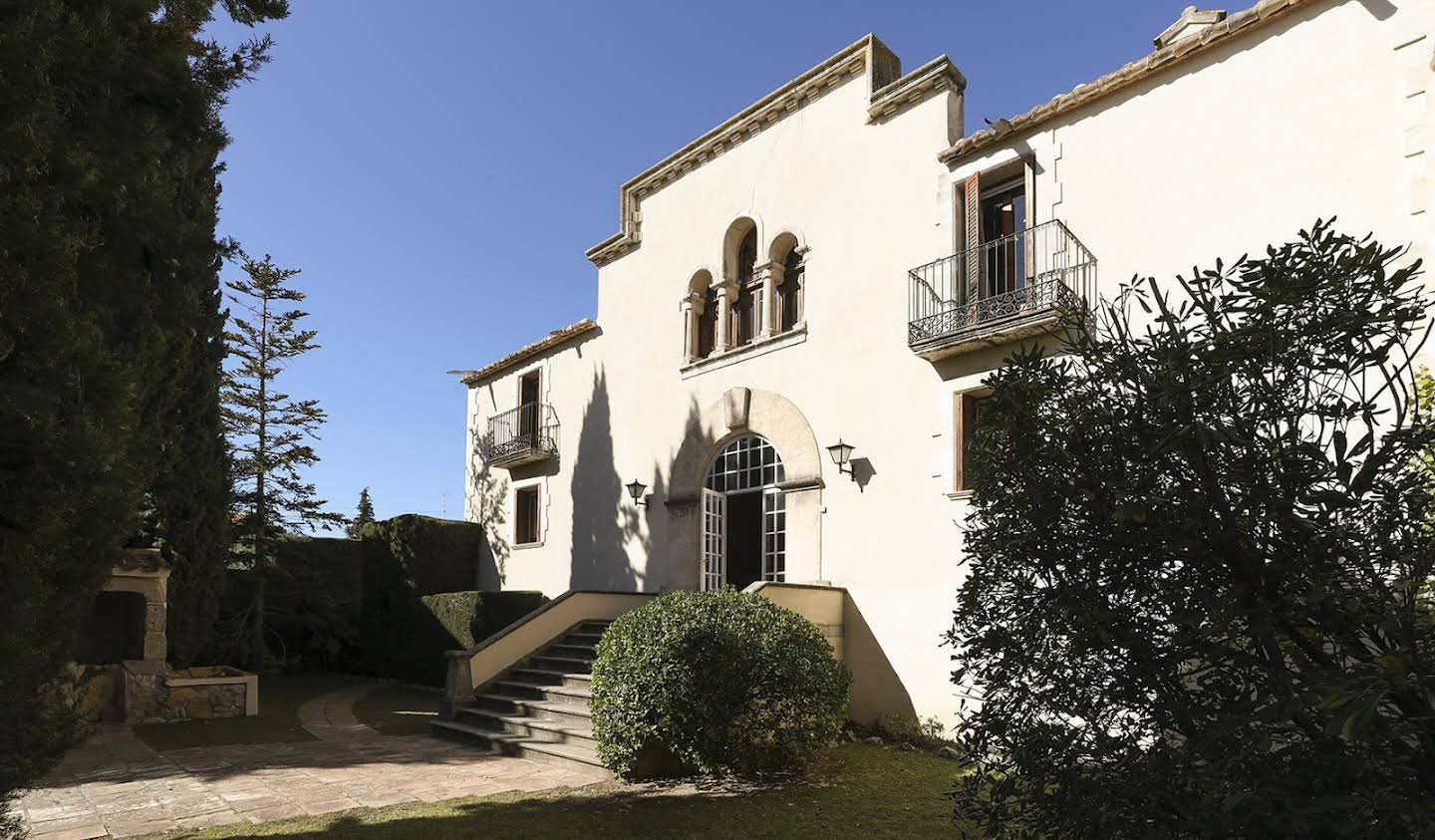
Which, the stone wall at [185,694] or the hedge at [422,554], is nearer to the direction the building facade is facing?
the stone wall

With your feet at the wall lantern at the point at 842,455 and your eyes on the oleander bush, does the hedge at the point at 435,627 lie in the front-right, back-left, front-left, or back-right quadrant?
back-right

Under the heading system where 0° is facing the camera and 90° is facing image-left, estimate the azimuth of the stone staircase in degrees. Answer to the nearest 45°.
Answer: approximately 45°

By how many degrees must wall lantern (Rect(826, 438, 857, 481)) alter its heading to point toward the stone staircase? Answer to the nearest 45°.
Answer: approximately 45° to its right

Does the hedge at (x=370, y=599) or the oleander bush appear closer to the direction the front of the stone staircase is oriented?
the oleander bush

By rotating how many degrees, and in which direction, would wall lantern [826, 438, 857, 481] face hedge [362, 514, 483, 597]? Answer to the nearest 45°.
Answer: approximately 90° to its right

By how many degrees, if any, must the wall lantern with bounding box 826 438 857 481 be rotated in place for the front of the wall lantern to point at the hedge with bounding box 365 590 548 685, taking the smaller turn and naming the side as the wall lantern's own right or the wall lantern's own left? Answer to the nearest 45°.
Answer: approximately 90° to the wall lantern's own right
